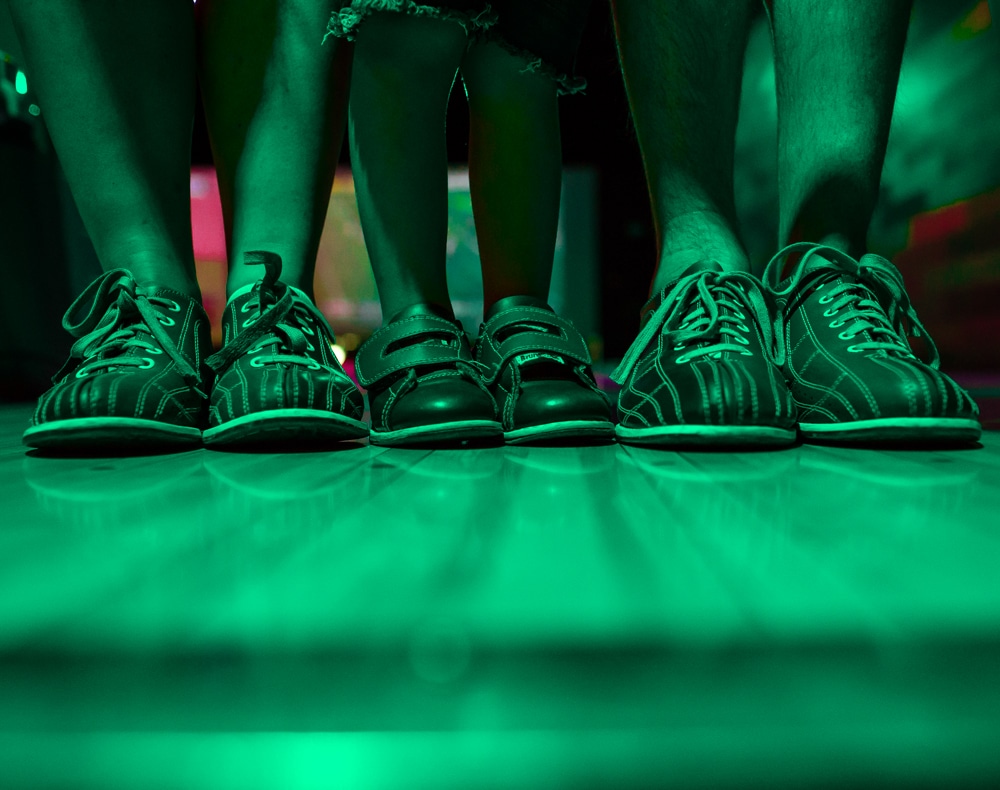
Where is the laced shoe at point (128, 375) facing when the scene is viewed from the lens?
facing the viewer and to the left of the viewer
